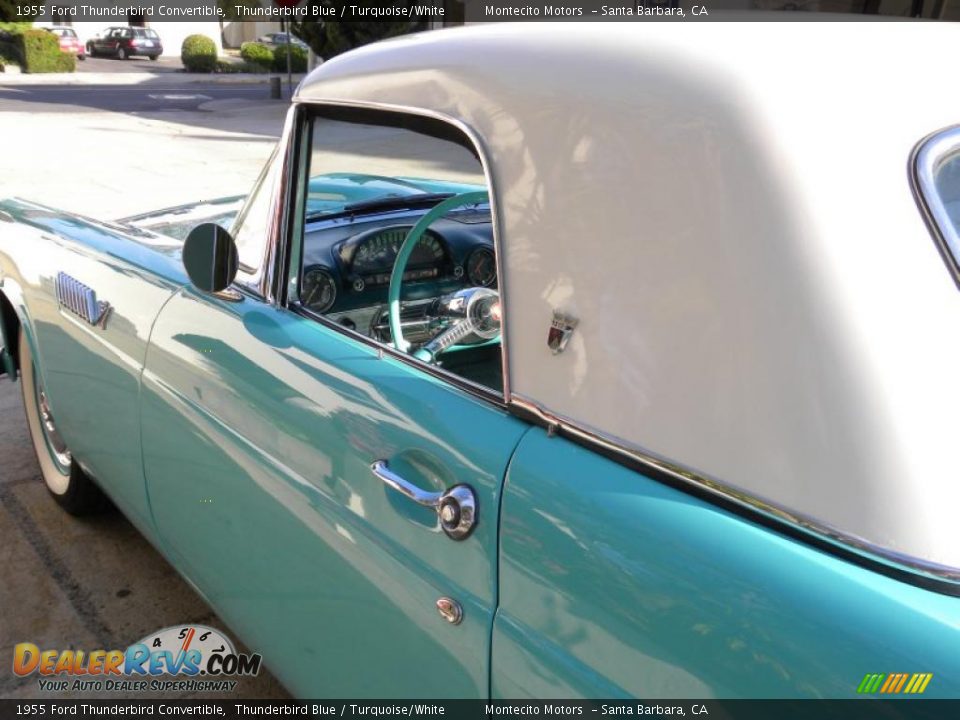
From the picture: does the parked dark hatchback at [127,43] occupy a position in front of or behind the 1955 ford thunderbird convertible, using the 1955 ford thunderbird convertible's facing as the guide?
in front

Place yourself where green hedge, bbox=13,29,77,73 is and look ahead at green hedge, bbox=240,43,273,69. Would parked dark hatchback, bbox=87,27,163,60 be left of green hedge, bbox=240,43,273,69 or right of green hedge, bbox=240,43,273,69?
left

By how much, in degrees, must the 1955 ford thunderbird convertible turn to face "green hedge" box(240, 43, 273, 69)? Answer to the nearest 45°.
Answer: approximately 45° to its right

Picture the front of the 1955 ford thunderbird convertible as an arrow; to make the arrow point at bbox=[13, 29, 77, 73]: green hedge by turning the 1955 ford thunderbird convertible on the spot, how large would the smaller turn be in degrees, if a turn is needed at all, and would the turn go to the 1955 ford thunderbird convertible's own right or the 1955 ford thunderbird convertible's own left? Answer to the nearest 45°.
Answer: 0° — it already faces it

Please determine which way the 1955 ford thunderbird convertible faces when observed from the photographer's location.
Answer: facing away from the viewer and to the left of the viewer

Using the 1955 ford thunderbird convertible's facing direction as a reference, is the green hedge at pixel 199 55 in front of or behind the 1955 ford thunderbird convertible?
in front
